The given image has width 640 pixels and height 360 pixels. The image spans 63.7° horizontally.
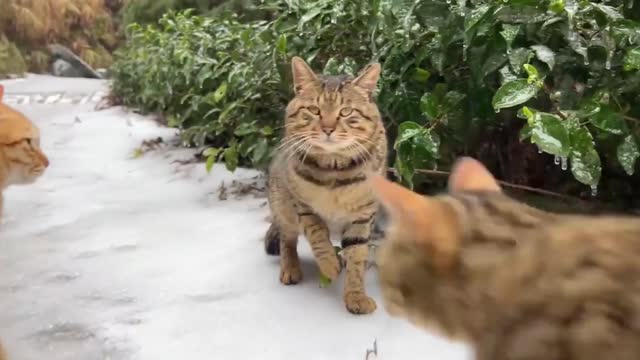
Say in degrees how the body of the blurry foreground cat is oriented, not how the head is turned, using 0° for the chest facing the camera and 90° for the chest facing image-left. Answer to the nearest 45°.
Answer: approximately 135°

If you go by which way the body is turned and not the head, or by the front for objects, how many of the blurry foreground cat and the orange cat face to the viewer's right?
1

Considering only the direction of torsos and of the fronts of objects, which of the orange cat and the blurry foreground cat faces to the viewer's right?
the orange cat

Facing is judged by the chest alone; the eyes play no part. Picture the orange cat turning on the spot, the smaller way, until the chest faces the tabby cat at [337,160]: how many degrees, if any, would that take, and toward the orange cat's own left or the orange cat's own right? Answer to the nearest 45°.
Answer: approximately 45° to the orange cat's own right

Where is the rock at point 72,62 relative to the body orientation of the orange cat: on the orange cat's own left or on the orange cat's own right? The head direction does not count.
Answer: on the orange cat's own left

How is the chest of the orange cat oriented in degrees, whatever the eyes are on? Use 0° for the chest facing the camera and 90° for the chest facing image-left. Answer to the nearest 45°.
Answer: approximately 270°

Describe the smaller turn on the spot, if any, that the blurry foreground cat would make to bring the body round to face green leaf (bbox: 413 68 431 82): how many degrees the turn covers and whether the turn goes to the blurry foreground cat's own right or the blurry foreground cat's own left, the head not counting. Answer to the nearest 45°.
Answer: approximately 45° to the blurry foreground cat's own right

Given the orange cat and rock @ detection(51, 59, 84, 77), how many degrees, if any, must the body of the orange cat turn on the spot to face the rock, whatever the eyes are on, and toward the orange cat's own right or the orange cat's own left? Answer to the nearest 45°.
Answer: approximately 90° to the orange cat's own left
